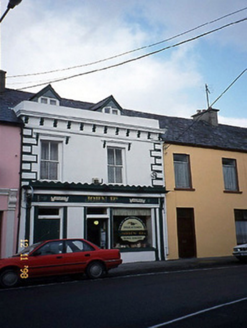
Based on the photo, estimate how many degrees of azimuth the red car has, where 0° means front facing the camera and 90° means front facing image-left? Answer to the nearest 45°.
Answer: approximately 90°

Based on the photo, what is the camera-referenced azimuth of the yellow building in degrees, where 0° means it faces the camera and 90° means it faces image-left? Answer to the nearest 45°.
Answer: approximately 0°

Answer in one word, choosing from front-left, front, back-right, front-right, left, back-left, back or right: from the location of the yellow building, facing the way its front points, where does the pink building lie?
front-right

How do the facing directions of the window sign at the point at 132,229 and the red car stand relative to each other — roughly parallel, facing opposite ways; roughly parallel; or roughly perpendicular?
roughly perpendicular

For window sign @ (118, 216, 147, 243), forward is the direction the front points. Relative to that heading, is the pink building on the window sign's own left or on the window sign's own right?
on the window sign's own right

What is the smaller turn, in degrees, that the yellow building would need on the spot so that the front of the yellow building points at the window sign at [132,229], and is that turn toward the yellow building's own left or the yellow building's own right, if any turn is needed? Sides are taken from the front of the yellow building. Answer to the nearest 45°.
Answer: approximately 45° to the yellow building's own right

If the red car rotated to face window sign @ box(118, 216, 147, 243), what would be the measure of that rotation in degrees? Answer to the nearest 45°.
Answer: approximately 135° to its right

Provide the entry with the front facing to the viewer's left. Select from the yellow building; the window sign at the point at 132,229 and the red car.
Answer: the red car

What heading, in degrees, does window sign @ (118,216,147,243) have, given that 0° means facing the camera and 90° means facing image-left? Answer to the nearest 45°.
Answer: approximately 0°

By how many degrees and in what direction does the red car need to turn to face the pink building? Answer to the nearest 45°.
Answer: approximately 45° to its right

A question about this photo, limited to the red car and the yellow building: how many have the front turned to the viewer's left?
1
